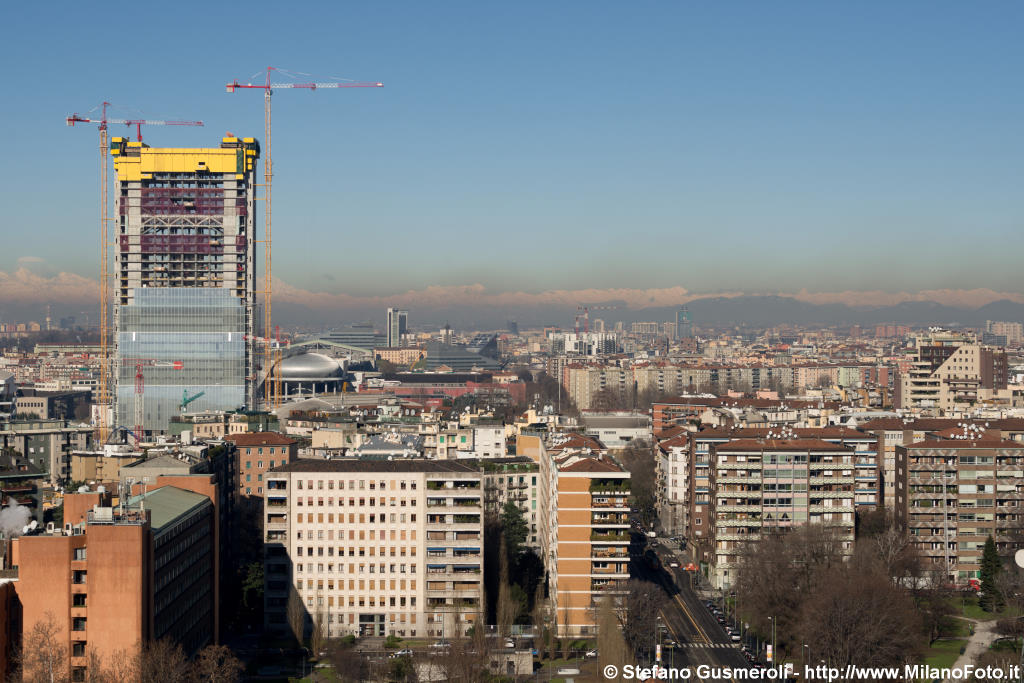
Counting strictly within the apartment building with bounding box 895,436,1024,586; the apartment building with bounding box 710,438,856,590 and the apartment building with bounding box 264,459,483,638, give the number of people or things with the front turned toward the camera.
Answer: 3

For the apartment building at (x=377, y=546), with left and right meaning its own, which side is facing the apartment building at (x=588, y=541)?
left

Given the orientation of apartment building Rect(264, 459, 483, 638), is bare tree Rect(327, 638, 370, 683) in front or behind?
in front

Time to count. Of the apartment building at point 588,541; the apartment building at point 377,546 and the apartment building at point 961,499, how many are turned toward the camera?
3

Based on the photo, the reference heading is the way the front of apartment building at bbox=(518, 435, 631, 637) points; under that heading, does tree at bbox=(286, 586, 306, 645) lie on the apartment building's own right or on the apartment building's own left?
on the apartment building's own right

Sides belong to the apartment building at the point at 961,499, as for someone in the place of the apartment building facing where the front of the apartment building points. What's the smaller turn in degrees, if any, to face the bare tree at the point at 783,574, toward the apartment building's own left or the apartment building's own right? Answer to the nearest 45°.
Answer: approximately 45° to the apartment building's own right

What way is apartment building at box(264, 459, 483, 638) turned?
toward the camera

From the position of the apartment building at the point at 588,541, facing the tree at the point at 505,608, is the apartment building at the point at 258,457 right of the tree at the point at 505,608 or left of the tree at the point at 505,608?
right

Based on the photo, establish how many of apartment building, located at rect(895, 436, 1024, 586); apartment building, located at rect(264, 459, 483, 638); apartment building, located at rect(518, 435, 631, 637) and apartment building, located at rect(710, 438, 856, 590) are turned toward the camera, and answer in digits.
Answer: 4

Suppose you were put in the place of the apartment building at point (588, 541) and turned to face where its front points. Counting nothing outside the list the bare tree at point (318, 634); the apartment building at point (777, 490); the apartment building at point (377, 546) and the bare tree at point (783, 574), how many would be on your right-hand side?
2

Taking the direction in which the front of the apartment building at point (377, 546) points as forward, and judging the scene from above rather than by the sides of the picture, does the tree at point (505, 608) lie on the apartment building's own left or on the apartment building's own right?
on the apartment building's own left

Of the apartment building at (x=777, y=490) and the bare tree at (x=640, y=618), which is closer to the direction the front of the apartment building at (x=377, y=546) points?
the bare tree

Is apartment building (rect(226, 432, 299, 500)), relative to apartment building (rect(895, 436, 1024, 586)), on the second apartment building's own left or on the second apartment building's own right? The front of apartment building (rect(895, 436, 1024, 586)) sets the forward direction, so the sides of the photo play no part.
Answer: on the second apartment building's own right

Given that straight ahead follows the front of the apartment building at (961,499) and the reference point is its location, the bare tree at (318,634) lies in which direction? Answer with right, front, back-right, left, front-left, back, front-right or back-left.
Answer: front-right

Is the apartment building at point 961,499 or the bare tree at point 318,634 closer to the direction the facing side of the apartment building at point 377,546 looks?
the bare tree

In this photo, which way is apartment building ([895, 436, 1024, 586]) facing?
toward the camera

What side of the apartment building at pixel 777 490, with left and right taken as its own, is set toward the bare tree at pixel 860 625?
front

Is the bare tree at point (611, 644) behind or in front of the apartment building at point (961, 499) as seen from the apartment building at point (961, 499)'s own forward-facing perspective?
in front

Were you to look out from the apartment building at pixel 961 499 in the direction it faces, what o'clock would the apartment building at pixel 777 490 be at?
the apartment building at pixel 777 490 is roughly at 2 o'clock from the apartment building at pixel 961 499.
